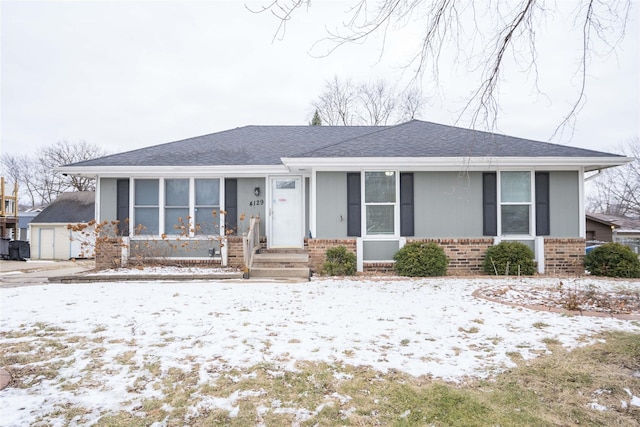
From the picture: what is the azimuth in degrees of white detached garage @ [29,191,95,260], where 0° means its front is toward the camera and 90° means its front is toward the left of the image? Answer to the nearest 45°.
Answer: approximately 0°

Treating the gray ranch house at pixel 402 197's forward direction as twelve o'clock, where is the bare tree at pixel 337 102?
The bare tree is roughly at 6 o'clock from the gray ranch house.

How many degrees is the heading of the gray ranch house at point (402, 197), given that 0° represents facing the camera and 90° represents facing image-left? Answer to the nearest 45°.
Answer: approximately 0°

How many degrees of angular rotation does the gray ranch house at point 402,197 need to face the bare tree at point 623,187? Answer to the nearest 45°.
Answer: approximately 135° to its left

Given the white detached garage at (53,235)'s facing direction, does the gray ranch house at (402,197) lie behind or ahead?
ahead

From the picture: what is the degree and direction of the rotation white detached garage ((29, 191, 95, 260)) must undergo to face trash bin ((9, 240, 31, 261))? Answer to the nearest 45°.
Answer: approximately 45° to its right

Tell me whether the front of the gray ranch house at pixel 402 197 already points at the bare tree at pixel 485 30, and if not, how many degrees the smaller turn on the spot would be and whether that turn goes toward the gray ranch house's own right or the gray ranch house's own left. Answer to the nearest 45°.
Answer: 0° — it already faces it

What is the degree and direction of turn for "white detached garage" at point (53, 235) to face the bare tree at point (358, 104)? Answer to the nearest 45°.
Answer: approximately 90° to its left

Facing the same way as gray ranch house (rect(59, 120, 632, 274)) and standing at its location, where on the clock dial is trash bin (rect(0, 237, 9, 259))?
The trash bin is roughly at 4 o'clock from the gray ranch house.

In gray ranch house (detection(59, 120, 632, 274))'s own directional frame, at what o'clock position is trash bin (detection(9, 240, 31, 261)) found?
The trash bin is roughly at 4 o'clock from the gray ranch house.

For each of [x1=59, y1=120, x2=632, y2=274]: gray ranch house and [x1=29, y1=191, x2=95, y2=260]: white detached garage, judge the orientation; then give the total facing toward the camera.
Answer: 2

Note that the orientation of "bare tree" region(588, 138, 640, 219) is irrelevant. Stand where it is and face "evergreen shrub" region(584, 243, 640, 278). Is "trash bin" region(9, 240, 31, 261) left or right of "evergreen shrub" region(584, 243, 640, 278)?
right
